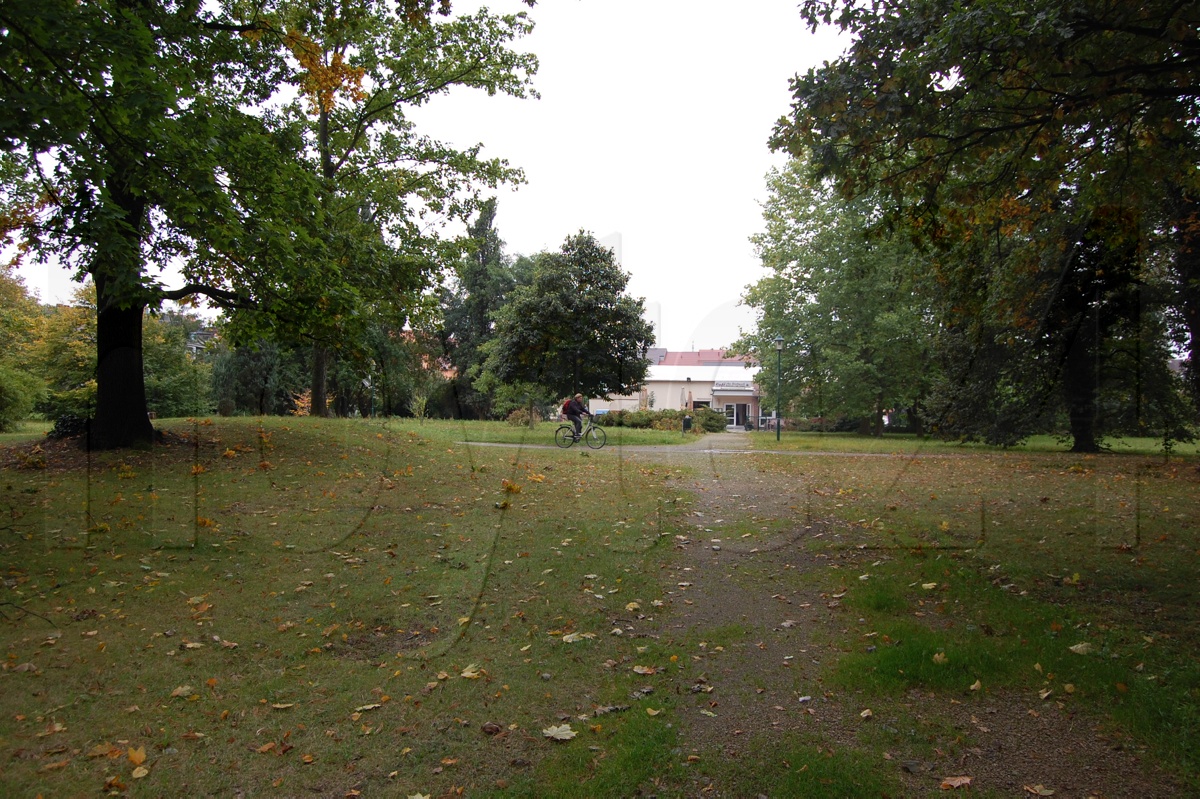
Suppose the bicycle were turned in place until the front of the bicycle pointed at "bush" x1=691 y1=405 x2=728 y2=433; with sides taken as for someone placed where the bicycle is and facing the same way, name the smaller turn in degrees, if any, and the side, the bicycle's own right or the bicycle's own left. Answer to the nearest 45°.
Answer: approximately 90° to the bicycle's own left

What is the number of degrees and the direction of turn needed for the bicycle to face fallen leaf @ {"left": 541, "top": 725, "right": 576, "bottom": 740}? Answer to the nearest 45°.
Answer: approximately 90° to its right

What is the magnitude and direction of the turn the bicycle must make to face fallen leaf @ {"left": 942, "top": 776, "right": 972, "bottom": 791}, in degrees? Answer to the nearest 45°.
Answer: approximately 90° to its right

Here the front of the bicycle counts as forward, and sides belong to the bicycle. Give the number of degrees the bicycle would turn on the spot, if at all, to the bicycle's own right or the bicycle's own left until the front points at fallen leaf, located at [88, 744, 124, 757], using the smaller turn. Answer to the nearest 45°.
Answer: approximately 90° to the bicycle's own right

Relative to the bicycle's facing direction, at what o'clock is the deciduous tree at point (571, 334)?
The deciduous tree is roughly at 9 o'clock from the bicycle.

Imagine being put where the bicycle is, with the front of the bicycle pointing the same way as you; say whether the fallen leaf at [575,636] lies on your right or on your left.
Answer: on your right

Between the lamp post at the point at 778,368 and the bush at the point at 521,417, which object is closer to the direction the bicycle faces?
the lamp post

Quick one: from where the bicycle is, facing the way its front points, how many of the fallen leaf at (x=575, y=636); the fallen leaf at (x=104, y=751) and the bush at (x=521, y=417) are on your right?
2

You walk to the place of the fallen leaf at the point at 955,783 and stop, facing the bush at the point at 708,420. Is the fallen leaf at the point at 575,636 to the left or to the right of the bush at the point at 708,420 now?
left

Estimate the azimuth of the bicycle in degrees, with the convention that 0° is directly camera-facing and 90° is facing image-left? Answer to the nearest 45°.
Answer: approximately 270°
